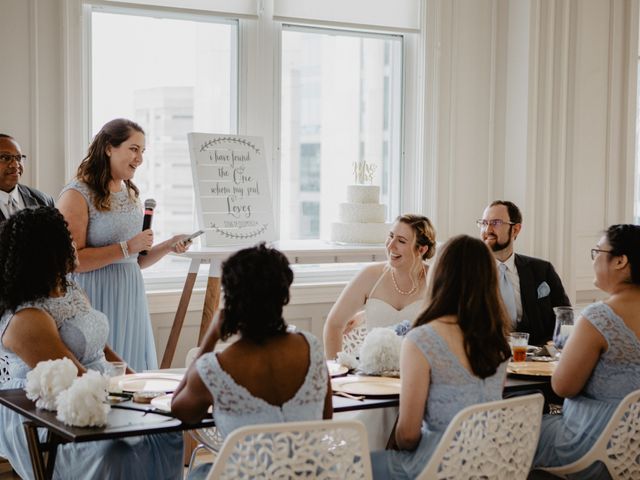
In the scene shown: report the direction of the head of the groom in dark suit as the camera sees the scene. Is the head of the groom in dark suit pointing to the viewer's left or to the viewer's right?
to the viewer's left

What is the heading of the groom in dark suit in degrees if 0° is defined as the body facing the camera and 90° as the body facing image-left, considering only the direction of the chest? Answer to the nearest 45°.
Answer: approximately 45°

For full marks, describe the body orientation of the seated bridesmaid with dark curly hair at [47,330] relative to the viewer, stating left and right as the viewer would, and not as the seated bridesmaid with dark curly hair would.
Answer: facing to the right of the viewer

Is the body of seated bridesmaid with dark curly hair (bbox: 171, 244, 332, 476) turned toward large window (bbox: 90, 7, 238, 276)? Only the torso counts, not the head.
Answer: yes

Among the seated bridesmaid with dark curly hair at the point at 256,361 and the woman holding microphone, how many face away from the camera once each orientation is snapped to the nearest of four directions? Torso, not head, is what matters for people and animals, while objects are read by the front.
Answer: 1

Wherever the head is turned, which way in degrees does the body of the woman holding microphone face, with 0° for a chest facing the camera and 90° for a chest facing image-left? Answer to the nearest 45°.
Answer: approximately 315°

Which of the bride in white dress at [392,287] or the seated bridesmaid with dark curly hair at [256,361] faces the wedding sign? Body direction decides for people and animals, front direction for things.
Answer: the seated bridesmaid with dark curly hair

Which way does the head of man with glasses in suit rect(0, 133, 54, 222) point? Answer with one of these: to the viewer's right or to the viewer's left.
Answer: to the viewer's right

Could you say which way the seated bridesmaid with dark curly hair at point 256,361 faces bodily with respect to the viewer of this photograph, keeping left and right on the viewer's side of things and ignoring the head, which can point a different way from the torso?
facing away from the viewer

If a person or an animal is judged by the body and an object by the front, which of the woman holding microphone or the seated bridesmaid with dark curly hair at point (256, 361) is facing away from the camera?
the seated bridesmaid with dark curly hair
